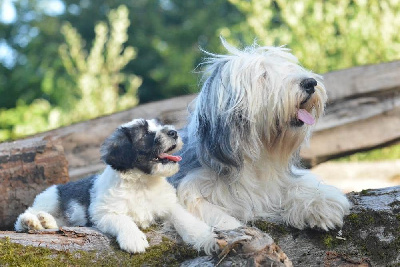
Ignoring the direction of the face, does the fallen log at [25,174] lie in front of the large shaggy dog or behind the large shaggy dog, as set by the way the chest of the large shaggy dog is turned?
behind

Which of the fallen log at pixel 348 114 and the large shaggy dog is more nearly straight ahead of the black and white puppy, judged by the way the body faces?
the large shaggy dog

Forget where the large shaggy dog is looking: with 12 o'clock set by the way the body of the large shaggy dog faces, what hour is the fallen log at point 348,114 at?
The fallen log is roughly at 8 o'clock from the large shaggy dog.

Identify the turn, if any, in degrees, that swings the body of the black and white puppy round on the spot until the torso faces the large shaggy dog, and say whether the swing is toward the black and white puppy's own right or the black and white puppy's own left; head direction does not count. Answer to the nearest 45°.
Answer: approximately 45° to the black and white puppy's own left

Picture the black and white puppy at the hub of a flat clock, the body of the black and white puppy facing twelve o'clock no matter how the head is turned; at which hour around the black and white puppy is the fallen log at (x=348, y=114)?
The fallen log is roughly at 9 o'clock from the black and white puppy.

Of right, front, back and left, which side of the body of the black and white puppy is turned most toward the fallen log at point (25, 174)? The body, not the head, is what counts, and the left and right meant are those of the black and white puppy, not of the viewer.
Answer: back

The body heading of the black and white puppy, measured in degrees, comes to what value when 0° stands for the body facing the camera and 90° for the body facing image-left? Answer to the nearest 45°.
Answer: approximately 315°

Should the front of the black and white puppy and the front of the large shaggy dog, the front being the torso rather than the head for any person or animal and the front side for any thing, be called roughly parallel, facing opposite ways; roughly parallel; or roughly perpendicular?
roughly parallel

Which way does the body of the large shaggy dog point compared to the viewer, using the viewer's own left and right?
facing the viewer and to the right of the viewer

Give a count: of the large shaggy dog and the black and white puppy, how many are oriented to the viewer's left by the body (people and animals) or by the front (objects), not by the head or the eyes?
0
